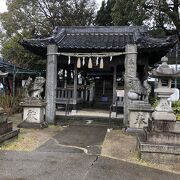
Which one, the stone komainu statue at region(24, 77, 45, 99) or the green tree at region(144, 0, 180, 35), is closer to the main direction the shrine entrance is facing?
the stone komainu statue

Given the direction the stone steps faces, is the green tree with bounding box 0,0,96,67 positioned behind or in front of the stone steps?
behind

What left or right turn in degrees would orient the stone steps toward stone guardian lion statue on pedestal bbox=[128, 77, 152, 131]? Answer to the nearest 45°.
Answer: approximately 45° to its left

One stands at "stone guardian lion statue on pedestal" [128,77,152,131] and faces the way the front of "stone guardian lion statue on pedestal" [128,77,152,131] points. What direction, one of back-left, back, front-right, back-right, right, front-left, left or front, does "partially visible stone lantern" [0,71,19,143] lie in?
front-right
